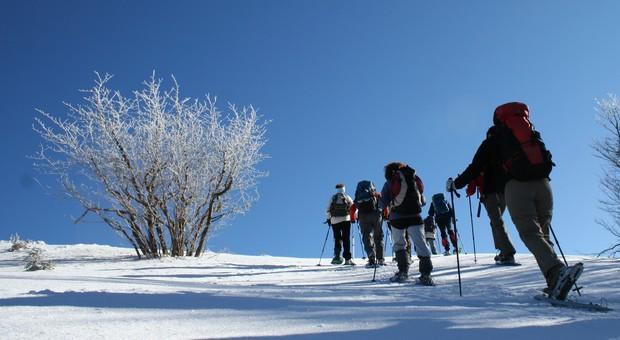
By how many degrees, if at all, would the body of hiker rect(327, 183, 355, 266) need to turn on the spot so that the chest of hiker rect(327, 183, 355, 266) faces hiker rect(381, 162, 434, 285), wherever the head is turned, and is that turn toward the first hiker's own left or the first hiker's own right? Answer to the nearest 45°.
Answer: approximately 180°

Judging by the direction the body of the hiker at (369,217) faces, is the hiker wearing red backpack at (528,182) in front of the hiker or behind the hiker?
behind

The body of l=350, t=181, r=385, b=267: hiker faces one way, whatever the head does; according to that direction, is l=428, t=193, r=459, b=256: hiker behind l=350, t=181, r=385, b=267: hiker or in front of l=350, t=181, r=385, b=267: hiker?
in front

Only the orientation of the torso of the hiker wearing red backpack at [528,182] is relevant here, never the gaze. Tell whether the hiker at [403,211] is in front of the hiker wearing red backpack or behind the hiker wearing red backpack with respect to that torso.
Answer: in front

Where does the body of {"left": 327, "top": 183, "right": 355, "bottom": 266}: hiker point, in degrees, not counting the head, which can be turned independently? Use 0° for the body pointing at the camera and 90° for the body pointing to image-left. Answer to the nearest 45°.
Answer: approximately 180°

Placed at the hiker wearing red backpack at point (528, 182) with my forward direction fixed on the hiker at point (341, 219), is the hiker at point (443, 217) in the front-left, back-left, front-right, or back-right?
front-right

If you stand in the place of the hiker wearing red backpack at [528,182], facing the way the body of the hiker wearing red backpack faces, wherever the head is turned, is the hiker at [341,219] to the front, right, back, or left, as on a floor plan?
front

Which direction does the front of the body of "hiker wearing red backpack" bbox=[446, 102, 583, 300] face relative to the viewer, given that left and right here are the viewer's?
facing away from the viewer and to the left of the viewer

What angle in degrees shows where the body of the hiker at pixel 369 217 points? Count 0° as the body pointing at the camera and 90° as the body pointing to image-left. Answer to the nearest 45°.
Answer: approximately 180°

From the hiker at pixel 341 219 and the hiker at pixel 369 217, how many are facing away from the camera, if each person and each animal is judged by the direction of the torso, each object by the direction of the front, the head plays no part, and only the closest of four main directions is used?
2

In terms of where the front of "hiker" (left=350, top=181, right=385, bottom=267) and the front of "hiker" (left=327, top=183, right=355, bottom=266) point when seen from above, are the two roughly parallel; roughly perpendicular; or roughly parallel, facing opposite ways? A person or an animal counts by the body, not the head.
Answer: roughly parallel

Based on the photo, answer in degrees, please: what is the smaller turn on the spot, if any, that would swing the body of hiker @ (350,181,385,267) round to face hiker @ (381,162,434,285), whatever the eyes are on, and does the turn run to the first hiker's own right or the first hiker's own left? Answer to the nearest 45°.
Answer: approximately 180°

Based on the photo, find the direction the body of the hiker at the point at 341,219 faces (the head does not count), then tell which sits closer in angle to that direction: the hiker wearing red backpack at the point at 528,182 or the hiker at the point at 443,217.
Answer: the hiker

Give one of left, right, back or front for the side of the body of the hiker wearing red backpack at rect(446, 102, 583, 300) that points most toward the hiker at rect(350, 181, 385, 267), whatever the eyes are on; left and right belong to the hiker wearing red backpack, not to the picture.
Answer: front
